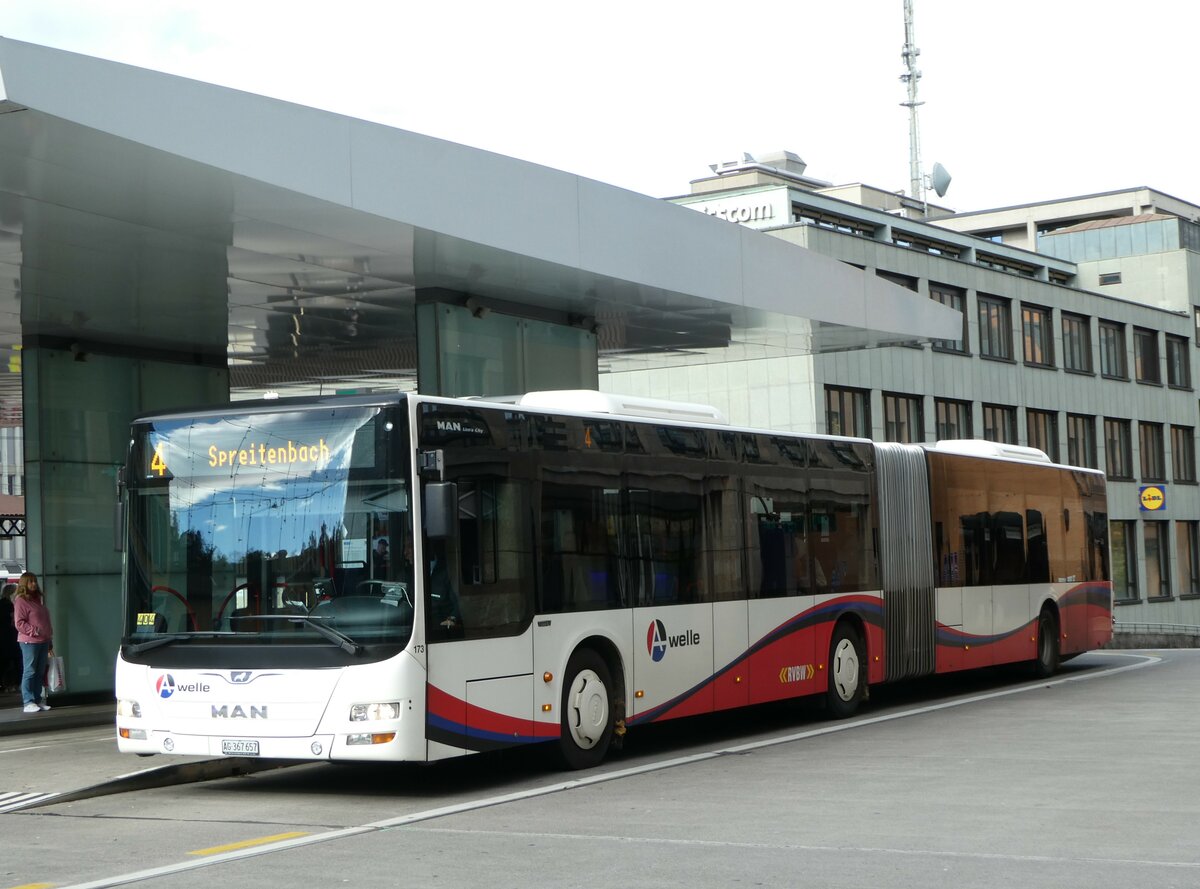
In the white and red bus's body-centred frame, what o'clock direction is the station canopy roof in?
The station canopy roof is roughly at 4 o'clock from the white and red bus.

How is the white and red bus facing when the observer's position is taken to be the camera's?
facing the viewer and to the left of the viewer

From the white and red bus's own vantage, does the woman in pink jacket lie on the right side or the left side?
on its right
